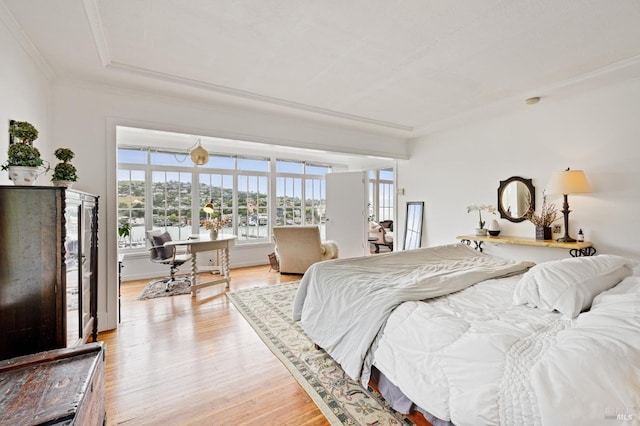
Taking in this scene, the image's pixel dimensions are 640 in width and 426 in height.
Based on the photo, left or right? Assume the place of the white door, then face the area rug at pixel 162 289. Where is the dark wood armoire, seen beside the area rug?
left

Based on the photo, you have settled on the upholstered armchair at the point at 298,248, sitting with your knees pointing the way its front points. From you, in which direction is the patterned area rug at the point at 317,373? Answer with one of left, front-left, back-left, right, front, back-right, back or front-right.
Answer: back-right

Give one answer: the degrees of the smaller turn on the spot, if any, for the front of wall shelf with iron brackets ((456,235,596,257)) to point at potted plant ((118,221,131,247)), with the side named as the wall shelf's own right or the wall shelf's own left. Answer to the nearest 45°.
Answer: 0° — it already faces it

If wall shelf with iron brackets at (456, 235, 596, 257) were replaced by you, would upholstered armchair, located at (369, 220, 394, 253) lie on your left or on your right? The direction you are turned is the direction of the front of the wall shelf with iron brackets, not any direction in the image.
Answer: on your right

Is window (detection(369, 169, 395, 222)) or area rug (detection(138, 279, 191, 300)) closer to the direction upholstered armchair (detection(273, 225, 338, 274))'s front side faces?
the window

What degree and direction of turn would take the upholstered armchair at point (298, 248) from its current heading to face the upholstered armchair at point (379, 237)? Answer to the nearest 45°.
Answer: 0° — it already faces it

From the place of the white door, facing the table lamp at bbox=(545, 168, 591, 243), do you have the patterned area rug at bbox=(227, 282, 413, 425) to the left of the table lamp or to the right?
right

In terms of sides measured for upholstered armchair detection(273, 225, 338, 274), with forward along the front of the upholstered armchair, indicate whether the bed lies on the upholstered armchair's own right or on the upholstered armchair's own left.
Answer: on the upholstered armchair's own right
